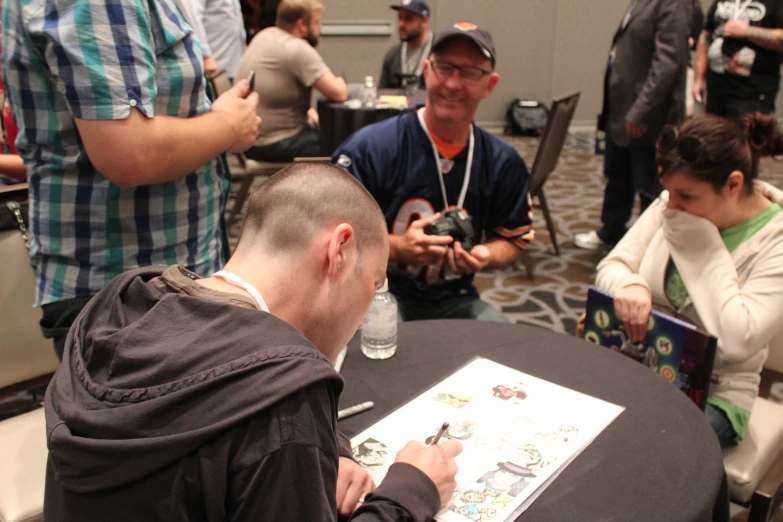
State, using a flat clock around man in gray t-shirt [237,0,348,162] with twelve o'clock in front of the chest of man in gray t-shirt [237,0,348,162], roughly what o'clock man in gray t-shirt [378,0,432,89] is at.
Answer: man in gray t-shirt [378,0,432,89] is roughly at 12 o'clock from man in gray t-shirt [237,0,348,162].

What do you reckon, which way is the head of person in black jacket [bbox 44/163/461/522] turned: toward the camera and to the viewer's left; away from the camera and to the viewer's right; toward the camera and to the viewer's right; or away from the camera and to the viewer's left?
away from the camera and to the viewer's right

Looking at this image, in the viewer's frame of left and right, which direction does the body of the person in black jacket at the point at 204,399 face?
facing away from the viewer and to the right of the viewer

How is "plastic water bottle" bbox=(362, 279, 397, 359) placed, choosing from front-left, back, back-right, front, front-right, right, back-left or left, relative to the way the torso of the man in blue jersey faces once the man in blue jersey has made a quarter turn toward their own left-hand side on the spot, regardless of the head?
right

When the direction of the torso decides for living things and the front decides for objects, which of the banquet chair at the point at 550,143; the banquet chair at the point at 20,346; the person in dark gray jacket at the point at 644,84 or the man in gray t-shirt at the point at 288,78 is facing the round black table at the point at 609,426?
the banquet chair at the point at 20,346

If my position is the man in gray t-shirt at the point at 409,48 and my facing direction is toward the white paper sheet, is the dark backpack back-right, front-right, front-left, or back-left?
back-left

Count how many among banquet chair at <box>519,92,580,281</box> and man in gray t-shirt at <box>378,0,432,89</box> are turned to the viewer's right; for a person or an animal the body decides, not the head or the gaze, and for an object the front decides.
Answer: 0

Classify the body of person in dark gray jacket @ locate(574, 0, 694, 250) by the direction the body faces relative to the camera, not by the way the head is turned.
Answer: to the viewer's left

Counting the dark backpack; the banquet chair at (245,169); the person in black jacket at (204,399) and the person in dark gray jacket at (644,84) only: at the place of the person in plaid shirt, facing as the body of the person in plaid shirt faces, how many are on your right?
1

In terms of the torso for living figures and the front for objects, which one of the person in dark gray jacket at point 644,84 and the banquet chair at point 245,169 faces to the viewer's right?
the banquet chair

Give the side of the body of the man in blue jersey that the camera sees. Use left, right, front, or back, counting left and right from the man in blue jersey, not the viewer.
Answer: front

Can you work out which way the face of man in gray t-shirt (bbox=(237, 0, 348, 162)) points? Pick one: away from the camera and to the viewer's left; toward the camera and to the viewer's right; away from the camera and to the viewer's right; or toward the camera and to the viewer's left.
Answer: away from the camera and to the viewer's right

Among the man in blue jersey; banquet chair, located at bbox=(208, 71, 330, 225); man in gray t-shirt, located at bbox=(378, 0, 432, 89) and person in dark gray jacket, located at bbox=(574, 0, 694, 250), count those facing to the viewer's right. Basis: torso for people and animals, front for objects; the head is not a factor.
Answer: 1

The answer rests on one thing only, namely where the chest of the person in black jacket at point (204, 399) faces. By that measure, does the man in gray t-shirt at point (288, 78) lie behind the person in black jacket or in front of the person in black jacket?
in front

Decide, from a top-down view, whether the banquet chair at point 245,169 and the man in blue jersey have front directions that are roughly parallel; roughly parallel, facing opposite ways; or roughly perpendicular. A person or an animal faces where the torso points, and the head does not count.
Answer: roughly perpendicular

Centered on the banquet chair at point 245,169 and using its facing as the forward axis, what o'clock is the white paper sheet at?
The white paper sheet is roughly at 3 o'clock from the banquet chair.

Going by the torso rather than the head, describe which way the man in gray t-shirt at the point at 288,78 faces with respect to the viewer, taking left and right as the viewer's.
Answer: facing away from the viewer and to the right of the viewer
